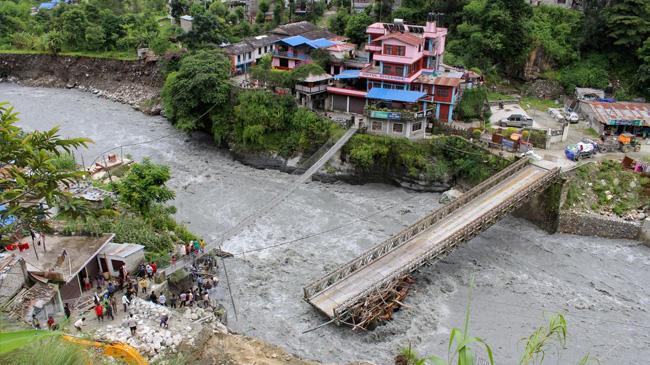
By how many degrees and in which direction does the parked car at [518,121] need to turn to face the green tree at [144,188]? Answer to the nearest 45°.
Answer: approximately 45° to its left

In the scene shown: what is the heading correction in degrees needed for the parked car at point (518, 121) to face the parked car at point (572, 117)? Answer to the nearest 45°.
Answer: approximately 135° to its right

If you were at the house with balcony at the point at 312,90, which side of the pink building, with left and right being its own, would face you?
right

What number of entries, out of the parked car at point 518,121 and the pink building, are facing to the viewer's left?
1

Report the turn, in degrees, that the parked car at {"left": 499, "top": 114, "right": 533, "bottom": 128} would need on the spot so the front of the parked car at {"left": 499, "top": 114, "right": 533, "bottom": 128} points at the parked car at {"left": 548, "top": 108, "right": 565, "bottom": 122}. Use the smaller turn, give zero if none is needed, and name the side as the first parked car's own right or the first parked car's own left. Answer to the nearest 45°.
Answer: approximately 135° to the first parked car's own right

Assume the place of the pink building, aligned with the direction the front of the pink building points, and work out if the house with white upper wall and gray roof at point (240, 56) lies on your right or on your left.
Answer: on your right

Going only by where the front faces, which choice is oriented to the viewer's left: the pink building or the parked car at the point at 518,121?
the parked car

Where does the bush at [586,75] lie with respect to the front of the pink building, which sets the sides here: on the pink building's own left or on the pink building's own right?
on the pink building's own left

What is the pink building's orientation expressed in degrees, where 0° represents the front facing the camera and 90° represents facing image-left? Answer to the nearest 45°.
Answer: approximately 0°

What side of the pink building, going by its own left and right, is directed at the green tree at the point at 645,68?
left

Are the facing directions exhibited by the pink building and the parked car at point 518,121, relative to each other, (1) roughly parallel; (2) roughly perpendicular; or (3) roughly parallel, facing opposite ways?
roughly perpendicular

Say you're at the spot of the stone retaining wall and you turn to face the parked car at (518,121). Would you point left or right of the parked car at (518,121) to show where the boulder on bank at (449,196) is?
left

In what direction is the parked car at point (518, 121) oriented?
to the viewer's left
